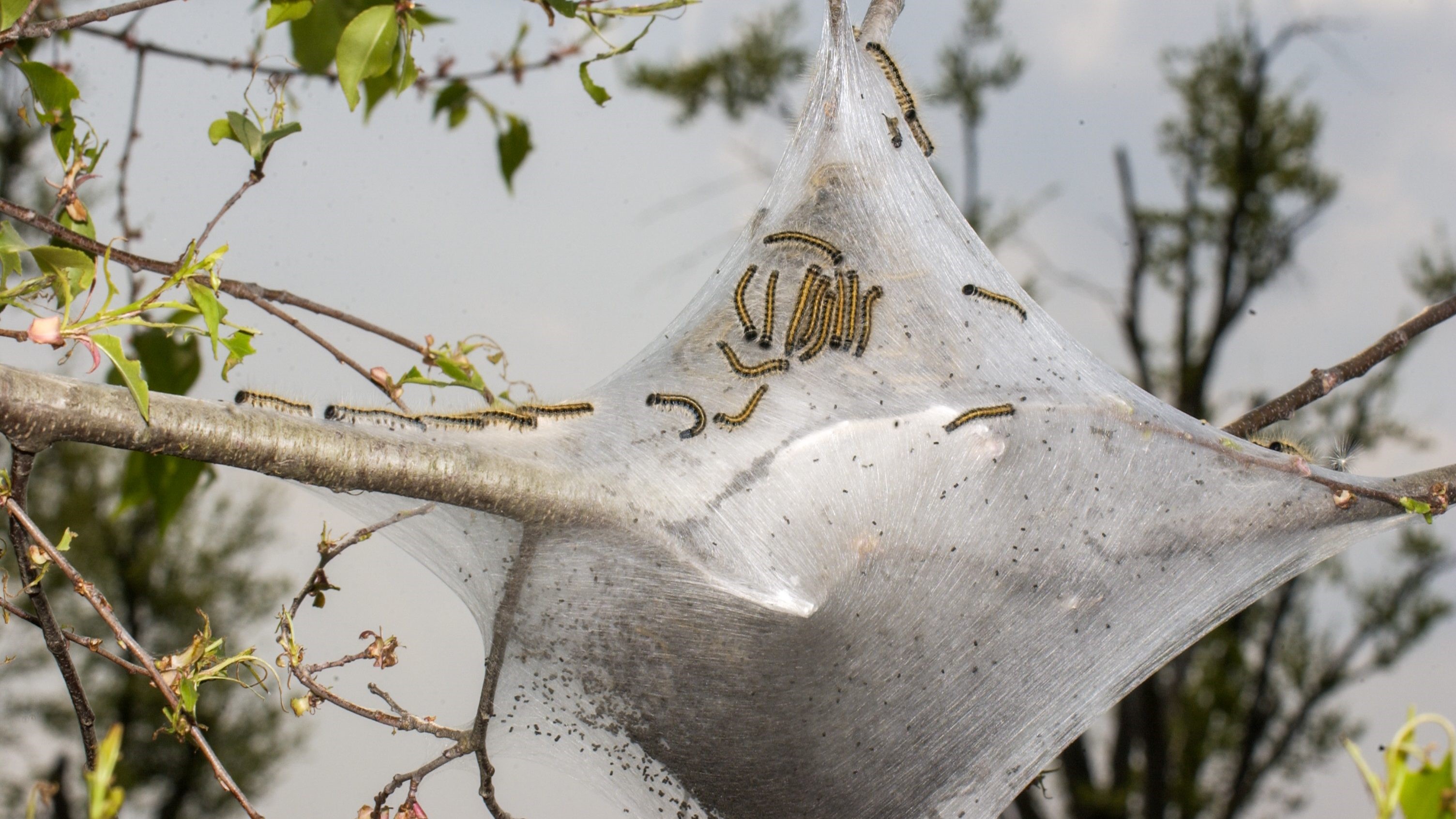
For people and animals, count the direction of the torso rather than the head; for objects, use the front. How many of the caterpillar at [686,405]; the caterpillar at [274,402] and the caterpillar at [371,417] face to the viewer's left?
3

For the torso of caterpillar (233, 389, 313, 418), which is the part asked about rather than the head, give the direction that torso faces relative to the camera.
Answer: to the viewer's left

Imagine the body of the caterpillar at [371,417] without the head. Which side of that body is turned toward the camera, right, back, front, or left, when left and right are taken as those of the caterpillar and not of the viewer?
left

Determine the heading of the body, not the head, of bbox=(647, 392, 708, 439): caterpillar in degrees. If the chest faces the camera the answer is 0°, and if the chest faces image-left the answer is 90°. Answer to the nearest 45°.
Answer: approximately 90°

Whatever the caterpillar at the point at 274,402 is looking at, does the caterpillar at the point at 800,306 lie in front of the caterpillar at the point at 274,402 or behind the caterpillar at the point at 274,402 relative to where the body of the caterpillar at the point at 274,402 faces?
behind
